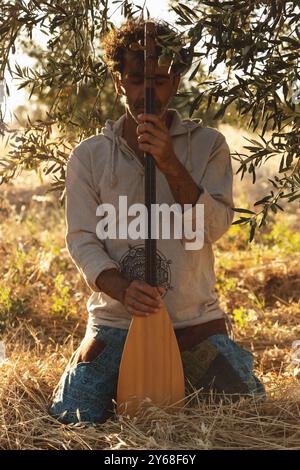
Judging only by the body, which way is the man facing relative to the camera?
toward the camera
